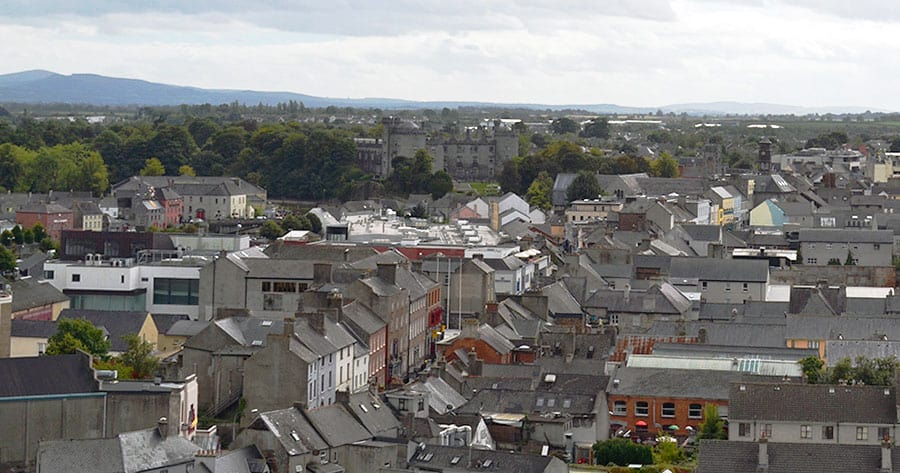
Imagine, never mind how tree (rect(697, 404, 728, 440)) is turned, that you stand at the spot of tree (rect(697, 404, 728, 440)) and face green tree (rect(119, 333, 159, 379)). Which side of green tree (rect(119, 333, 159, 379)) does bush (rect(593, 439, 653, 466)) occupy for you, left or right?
left

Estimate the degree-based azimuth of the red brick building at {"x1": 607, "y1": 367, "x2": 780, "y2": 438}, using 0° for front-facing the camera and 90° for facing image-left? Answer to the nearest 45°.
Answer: approximately 0°

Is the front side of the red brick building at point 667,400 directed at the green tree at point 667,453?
yes

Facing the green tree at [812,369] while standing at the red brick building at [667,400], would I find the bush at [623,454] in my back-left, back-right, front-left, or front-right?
back-right

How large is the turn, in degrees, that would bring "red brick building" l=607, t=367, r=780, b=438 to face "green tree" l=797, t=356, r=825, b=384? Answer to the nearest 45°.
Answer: approximately 90° to its left

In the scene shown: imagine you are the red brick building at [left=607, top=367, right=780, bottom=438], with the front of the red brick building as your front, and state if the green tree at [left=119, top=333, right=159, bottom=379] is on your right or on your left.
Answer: on your right

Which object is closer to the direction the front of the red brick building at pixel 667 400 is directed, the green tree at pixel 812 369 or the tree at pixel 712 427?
the tree

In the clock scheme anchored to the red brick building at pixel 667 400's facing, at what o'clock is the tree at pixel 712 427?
The tree is roughly at 11 o'clock from the red brick building.
